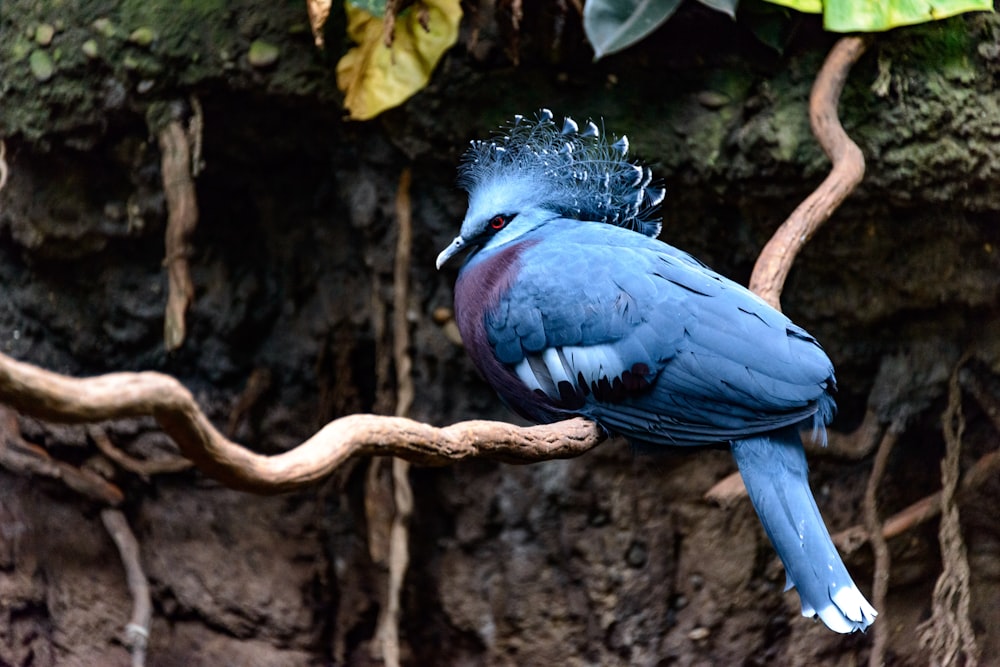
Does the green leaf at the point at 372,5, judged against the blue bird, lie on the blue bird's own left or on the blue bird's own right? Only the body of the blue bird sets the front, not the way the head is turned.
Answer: on the blue bird's own right

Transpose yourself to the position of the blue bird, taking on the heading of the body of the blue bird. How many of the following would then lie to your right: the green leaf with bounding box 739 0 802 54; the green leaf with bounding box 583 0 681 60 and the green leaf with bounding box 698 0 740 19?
3

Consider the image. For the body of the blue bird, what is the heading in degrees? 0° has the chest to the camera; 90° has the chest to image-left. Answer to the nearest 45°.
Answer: approximately 90°

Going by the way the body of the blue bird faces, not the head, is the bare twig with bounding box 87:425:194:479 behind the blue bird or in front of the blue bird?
in front

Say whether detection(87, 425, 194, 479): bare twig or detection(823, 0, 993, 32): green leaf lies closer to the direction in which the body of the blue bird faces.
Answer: the bare twig

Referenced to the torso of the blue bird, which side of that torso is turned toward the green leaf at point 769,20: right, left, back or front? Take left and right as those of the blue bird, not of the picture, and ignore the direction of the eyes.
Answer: right

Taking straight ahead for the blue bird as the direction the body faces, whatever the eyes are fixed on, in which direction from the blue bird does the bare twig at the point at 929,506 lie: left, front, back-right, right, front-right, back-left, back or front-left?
back-right

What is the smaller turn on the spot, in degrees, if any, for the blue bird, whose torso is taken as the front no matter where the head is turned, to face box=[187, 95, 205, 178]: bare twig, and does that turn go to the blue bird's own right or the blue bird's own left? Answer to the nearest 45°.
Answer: approximately 45° to the blue bird's own right
